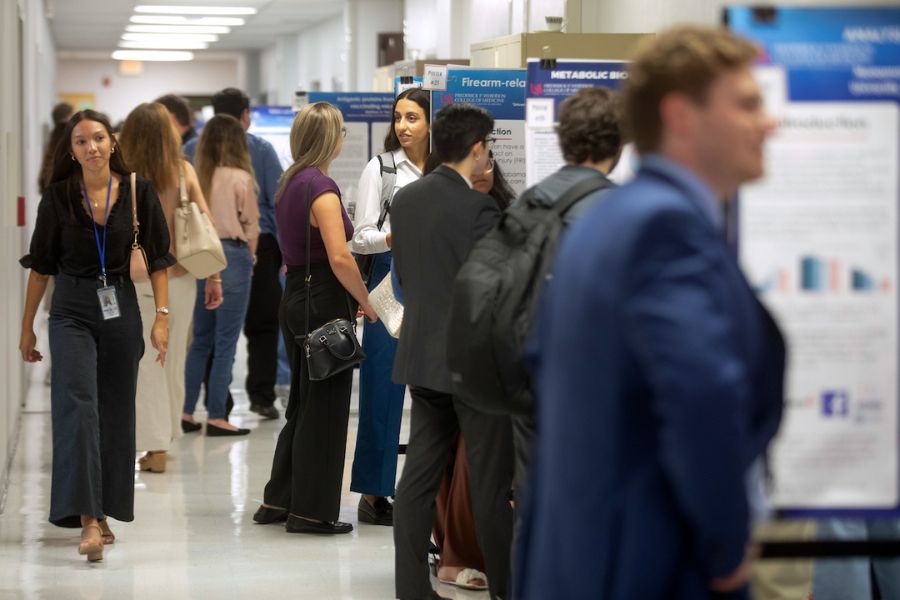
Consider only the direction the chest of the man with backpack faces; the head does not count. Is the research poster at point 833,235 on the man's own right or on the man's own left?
on the man's own right

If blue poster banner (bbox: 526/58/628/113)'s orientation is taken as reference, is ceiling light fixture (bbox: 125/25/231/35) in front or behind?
behind

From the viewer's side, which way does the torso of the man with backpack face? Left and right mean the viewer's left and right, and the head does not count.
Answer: facing away from the viewer and to the right of the viewer

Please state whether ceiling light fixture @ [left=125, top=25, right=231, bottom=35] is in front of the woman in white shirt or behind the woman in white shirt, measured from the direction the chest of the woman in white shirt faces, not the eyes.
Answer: behind

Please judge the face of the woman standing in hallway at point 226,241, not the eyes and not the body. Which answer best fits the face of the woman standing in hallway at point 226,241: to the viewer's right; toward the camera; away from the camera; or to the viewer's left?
away from the camera

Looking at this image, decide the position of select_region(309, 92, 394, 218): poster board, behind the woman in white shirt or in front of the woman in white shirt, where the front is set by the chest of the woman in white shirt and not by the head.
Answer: behind

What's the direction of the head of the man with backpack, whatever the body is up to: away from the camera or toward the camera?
away from the camera
